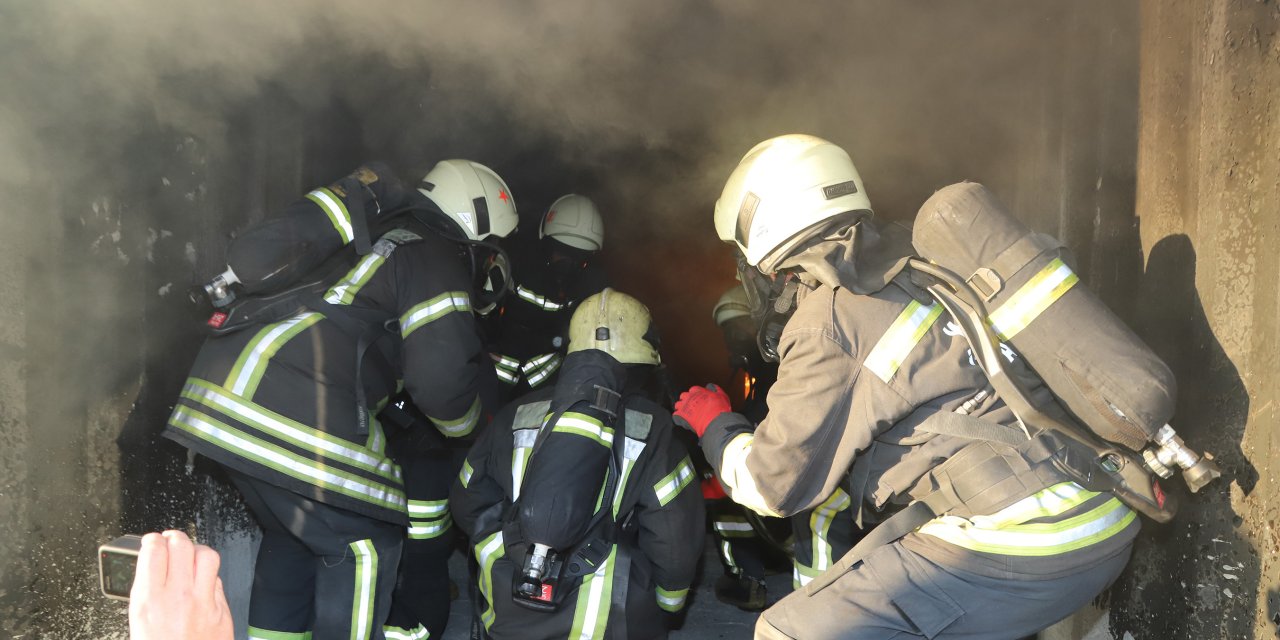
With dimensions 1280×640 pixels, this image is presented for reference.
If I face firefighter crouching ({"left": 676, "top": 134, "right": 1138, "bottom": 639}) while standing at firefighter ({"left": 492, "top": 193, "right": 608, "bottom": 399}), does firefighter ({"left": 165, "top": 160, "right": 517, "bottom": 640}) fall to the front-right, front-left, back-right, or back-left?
front-right

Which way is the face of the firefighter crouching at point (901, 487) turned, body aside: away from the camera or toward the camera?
away from the camera

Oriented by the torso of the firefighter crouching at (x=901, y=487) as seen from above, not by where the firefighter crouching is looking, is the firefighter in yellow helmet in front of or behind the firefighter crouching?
in front

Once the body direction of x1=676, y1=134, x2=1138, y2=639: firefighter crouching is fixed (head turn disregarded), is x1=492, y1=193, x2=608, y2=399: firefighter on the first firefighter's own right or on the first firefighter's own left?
on the first firefighter's own right

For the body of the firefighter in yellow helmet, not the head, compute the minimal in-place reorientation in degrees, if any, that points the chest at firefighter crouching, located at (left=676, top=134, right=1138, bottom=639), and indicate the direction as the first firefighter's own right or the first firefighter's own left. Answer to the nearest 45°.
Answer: approximately 135° to the first firefighter's own right

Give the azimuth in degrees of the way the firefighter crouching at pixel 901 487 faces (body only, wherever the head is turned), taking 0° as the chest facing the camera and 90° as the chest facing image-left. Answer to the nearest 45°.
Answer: approximately 90°

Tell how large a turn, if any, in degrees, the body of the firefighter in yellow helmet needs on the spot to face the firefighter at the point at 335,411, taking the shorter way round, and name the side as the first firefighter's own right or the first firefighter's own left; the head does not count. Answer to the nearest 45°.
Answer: approximately 45° to the first firefighter's own left

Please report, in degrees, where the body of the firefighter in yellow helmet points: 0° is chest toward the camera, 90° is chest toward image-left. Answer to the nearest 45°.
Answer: approximately 180°

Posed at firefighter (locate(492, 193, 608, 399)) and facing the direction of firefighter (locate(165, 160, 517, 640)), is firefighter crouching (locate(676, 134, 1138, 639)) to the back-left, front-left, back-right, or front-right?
front-left

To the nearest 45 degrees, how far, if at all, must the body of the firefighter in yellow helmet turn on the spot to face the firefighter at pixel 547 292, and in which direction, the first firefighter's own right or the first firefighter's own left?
0° — they already face them

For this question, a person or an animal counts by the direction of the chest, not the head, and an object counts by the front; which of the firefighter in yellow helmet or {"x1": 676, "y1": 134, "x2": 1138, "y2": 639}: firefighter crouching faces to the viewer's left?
the firefighter crouching

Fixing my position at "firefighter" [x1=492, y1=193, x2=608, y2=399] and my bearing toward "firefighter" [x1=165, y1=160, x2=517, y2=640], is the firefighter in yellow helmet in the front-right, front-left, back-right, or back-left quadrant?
front-left
